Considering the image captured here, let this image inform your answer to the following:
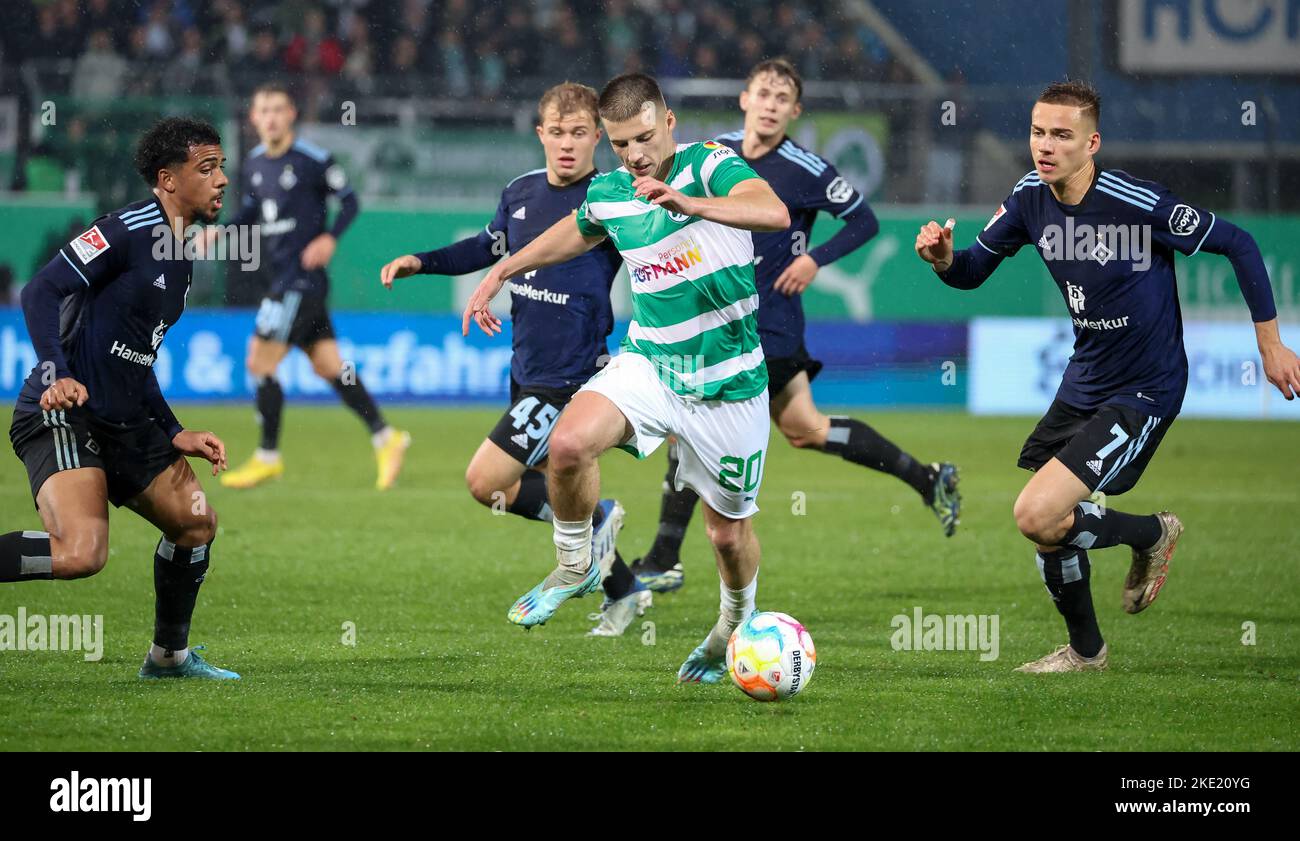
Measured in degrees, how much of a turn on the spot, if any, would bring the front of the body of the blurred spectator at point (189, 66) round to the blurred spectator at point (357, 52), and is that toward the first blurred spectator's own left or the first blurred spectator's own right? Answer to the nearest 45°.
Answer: approximately 135° to the first blurred spectator's own left

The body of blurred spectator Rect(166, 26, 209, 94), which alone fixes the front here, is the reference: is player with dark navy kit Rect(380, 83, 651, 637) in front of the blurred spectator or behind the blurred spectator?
in front

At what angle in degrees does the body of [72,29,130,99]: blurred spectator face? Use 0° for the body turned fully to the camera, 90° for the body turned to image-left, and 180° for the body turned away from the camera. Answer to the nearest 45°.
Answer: approximately 0°

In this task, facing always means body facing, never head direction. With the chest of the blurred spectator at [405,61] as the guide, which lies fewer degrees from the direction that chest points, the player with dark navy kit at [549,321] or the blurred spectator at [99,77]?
the player with dark navy kit

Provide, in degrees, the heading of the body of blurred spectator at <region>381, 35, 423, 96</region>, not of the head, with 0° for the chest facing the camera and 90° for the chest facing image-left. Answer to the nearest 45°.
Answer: approximately 0°

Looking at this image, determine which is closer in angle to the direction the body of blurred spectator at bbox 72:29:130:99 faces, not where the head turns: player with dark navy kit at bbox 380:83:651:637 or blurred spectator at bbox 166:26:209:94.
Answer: the player with dark navy kit

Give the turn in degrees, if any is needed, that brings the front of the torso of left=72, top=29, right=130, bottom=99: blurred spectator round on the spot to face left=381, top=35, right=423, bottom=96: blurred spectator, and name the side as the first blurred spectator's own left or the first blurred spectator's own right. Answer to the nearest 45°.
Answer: approximately 90° to the first blurred spectator's own left

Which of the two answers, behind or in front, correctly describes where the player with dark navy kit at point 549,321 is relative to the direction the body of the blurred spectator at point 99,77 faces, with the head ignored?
in front

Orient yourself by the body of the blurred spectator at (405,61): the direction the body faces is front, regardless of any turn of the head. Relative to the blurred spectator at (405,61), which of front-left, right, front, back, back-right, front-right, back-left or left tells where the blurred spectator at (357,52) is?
right
